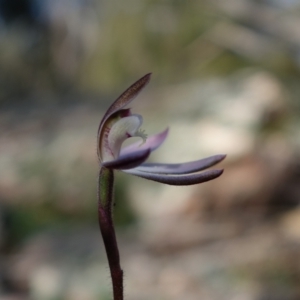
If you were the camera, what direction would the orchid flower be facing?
facing to the right of the viewer
